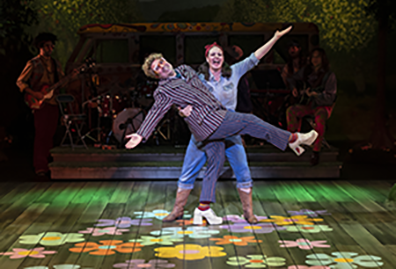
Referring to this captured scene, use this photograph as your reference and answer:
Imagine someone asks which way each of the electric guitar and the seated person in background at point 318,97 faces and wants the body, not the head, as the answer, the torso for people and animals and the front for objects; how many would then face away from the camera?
0

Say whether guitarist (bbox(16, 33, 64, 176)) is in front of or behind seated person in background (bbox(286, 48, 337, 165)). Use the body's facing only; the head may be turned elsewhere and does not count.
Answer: in front

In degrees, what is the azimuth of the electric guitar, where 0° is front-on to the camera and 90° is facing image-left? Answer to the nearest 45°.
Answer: approximately 0°

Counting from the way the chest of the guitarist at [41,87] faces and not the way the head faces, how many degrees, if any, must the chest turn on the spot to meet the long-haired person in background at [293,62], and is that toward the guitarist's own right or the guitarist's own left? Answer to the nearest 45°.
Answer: approximately 45° to the guitarist's own left

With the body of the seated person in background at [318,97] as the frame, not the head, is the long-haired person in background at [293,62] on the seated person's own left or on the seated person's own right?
on the seated person's own right

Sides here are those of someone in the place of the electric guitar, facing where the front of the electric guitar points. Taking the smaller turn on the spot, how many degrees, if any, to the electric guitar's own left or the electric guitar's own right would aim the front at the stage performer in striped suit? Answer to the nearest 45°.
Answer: approximately 45° to the electric guitar's own left

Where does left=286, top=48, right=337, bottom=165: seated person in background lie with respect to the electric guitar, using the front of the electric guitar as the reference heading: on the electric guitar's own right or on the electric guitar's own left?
on the electric guitar's own left

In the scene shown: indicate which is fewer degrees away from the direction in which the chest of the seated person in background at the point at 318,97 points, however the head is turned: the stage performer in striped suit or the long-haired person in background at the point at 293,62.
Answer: the stage performer in striped suit

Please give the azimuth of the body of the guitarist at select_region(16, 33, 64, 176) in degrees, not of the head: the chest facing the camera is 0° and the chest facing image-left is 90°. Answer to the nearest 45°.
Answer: approximately 315°

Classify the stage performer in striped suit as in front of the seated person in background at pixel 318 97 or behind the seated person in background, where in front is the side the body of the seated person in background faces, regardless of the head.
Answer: in front

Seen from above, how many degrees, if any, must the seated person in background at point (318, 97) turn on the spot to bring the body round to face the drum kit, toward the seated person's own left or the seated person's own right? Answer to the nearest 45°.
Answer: approximately 45° to the seated person's own right

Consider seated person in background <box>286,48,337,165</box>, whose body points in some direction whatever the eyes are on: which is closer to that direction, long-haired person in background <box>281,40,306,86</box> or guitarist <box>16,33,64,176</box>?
the guitarist
